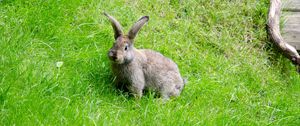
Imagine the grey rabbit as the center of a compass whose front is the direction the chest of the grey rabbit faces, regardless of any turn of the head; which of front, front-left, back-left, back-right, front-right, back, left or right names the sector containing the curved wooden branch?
back

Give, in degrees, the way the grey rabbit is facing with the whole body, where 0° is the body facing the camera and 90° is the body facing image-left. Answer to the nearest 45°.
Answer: approximately 45°
